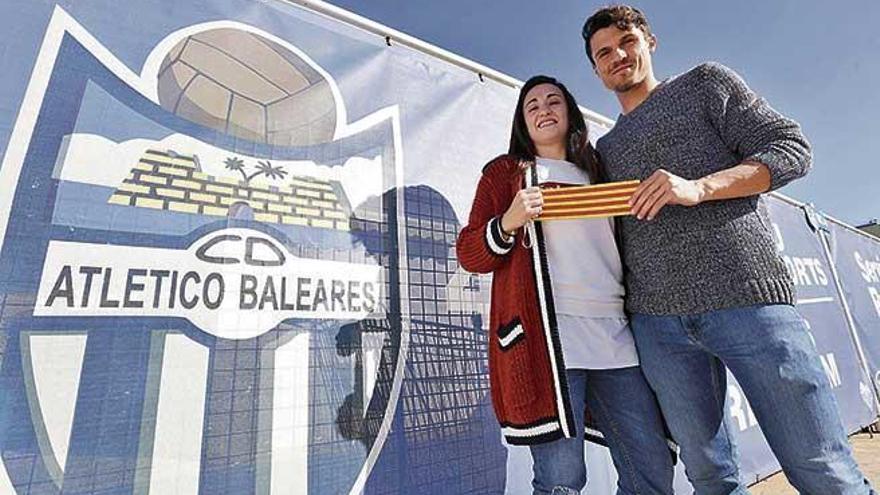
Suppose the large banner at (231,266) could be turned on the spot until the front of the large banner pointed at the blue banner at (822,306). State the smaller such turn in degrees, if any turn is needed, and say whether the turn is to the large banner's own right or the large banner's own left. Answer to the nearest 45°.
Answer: approximately 90° to the large banner's own left

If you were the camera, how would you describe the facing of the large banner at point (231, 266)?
facing the viewer and to the right of the viewer

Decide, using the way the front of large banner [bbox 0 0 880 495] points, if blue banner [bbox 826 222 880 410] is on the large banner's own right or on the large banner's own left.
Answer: on the large banner's own left

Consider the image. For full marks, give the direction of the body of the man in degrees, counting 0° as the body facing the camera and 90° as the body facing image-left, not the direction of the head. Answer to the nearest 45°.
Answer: approximately 45°

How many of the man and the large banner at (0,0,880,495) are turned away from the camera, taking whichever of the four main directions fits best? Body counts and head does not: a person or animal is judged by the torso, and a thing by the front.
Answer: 0
